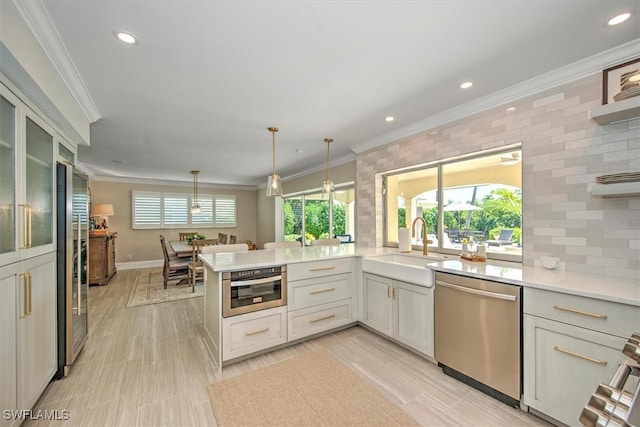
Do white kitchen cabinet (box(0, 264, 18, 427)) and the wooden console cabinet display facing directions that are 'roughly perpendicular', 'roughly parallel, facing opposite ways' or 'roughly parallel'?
roughly parallel

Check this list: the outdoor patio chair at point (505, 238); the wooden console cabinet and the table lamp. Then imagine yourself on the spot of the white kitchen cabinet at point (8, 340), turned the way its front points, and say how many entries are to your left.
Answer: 2

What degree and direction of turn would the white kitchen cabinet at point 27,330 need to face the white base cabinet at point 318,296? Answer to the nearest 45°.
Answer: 0° — it already faces it

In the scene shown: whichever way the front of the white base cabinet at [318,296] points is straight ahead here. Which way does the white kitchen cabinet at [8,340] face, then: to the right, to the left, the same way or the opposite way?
to the left

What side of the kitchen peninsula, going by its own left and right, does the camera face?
front

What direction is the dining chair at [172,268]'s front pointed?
to the viewer's right

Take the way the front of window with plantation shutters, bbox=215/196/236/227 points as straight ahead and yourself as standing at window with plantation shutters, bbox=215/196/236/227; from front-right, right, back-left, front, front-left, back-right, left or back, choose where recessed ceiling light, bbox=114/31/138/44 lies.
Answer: front

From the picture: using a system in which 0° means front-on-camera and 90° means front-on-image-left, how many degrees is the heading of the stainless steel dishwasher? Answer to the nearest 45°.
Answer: approximately 45°

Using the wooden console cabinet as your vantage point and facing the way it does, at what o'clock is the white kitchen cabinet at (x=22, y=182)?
The white kitchen cabinet is roughly at 3 o'clock from the wooden console cabinet.

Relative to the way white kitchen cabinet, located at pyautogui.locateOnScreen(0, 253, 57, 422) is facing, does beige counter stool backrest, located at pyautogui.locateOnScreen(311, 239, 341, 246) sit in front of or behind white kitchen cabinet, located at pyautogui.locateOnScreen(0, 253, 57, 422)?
in front

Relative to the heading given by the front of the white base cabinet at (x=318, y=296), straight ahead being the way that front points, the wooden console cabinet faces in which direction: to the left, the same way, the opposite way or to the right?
to the left

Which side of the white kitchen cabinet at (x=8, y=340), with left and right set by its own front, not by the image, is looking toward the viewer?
right

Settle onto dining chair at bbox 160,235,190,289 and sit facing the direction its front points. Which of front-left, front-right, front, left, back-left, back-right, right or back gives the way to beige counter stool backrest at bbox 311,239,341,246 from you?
front-right

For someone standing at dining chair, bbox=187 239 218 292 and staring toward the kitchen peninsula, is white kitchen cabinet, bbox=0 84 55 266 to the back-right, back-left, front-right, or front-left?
front-right

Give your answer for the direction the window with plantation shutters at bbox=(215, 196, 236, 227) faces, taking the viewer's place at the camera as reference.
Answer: facing the viewer

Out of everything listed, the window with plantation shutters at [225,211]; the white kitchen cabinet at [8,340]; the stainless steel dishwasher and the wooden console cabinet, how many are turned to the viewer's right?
2

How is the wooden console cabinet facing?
to the viewer's right

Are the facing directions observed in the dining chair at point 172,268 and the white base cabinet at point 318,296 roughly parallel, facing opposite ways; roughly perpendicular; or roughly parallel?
roughly perpendicular

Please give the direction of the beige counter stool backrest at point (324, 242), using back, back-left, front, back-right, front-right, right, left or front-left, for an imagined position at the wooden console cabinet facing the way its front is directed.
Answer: front-right
